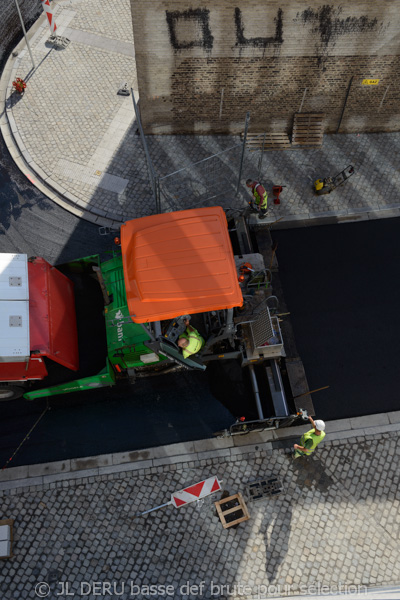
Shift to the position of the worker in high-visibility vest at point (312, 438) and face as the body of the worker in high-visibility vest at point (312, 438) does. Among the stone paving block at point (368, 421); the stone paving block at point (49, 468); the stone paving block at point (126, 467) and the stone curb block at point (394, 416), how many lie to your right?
2

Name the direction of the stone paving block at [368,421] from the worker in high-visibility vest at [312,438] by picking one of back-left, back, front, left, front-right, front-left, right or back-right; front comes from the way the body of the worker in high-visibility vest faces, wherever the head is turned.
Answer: right

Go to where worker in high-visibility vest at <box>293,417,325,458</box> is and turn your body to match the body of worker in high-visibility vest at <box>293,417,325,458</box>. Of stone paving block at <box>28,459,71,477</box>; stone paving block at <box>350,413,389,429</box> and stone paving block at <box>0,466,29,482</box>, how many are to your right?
1

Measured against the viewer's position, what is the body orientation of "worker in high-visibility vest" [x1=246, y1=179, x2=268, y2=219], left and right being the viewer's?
facing to the left of the viewer

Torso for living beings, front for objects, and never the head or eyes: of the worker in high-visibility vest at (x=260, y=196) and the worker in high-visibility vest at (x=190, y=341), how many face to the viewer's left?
2

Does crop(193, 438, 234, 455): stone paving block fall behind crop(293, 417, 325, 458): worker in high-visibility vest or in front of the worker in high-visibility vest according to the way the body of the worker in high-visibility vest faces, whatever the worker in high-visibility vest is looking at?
in front

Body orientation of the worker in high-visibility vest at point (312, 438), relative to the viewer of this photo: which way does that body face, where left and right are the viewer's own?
facing away from the viewer and to the left of the viewer

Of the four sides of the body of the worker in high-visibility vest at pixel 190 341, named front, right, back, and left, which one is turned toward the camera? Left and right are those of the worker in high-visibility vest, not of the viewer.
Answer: left

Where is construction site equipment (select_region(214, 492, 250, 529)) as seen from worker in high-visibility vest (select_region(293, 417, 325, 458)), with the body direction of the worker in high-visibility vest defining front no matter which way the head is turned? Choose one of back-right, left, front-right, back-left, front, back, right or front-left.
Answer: front-left

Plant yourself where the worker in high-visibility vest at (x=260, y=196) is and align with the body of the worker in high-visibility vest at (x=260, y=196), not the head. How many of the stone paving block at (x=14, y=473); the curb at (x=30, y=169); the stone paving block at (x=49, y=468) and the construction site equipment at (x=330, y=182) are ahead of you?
3
